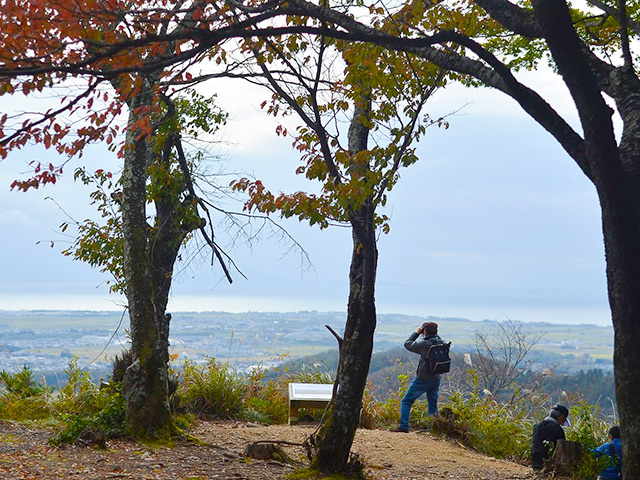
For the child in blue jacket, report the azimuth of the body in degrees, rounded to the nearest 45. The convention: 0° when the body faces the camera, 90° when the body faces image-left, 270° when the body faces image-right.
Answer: approximately 90°

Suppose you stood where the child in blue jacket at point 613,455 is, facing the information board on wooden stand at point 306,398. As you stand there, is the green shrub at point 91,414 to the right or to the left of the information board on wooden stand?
left

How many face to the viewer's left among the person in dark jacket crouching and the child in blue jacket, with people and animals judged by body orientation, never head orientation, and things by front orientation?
1

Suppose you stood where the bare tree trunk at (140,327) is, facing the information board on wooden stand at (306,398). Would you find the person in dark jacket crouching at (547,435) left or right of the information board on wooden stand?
right
